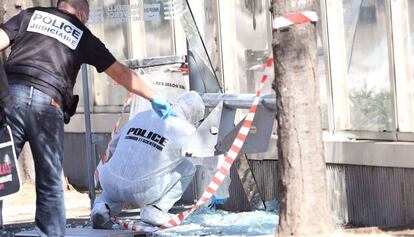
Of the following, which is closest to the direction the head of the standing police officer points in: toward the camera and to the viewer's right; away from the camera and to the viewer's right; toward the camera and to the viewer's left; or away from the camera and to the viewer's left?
away from the camera and to the viewer's right

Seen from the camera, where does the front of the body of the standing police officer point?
away from the camera

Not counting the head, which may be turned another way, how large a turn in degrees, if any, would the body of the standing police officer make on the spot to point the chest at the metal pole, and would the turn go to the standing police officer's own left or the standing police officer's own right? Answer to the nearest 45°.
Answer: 0° — they already face it

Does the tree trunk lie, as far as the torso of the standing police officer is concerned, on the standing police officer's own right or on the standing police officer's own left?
on the standing police officer's own right

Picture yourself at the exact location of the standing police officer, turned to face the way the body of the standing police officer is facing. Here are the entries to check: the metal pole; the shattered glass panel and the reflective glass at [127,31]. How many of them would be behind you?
0

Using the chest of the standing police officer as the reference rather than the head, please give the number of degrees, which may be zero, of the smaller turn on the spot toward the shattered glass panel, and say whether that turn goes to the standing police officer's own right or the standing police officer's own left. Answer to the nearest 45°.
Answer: approximately 45° to the standing police officer's own right

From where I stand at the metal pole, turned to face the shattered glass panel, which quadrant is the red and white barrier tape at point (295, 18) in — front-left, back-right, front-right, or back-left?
front-right

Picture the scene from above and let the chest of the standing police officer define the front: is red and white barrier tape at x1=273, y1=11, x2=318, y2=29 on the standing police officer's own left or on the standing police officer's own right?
on the standing police officer's own right

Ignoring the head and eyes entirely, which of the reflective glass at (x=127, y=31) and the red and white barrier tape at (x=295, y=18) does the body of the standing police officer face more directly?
the reflective glass

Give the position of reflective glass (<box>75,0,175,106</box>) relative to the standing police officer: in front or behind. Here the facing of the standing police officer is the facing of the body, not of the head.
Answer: in front
